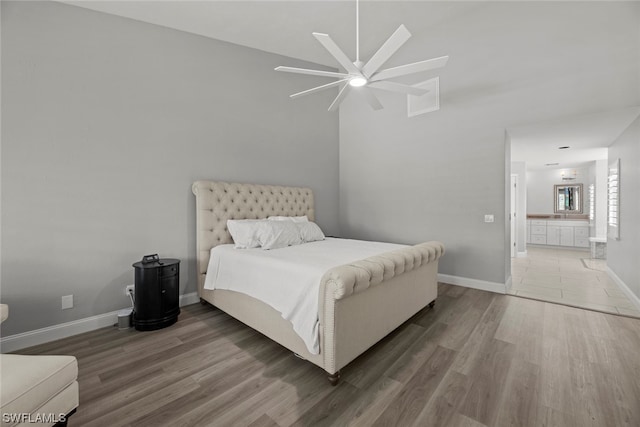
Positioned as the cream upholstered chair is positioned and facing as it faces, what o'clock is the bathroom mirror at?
The bathroom mirror is roughly at 11 o'clock from the cream upholstered chair.

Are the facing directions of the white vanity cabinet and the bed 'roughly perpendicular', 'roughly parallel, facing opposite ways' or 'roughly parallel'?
roughly perpendicular

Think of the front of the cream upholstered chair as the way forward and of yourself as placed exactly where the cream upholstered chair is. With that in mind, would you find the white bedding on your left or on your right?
on your left

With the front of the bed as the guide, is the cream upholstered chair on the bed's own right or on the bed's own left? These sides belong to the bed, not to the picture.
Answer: on the bed's own right

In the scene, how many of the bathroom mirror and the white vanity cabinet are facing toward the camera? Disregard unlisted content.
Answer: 2

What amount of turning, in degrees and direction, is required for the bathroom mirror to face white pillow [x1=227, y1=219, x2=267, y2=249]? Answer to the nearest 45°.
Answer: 0° — it already faces it

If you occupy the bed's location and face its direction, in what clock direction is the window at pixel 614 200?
The window is roughly at 10 o'clock from the bed.

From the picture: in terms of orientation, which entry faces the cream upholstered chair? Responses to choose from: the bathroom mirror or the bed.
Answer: the bathroom mirror

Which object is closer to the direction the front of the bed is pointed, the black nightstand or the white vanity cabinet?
the white vanity cabinet

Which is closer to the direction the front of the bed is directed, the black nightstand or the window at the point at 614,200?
the window

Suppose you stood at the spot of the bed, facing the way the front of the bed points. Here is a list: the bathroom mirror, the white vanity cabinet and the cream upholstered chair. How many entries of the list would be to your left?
2

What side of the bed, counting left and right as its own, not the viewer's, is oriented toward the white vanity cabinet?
left

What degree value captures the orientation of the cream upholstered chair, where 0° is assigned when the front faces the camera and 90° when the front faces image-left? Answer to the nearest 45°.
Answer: approximately 315°

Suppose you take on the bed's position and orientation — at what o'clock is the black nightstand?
The black nightstand is roughly at 5 o'clock from the bed.

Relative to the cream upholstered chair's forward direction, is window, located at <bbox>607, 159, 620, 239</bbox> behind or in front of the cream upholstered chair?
in front

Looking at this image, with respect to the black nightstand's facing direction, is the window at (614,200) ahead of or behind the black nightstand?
ahead
